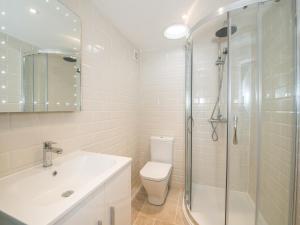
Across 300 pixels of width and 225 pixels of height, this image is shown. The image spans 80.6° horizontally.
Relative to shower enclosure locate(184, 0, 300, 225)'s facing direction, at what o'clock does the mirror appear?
The mirror is roughly at 12 o'clock from the shower enclosure.

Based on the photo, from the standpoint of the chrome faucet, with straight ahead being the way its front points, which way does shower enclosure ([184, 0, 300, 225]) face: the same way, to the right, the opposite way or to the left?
the opposite way

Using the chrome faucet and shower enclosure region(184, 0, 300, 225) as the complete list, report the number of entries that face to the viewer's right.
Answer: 1

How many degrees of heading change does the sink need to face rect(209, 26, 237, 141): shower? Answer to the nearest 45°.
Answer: approximately 45° to its left

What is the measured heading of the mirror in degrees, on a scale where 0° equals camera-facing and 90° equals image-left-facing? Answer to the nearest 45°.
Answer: approximately 315°

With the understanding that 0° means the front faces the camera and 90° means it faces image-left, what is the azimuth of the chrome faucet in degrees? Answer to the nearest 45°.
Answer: approximately 270°
